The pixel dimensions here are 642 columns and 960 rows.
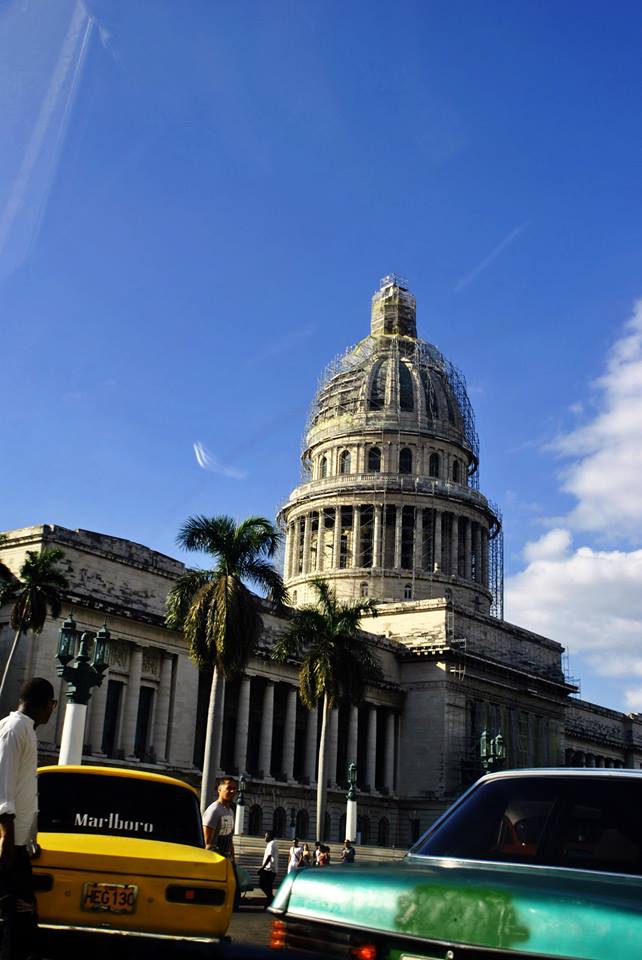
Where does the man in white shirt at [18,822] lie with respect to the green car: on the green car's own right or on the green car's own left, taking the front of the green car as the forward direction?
on the green car's own left

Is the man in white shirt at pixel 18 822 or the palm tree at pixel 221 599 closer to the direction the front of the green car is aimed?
the palm tree

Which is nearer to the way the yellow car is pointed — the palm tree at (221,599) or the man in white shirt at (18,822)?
the palm tree

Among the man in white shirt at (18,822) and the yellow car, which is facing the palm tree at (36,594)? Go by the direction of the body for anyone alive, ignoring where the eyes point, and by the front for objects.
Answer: the yellow car

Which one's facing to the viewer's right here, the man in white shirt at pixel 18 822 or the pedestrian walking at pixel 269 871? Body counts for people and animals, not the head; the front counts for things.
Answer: the man in white shirt

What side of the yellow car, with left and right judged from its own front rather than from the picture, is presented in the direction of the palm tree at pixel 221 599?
front

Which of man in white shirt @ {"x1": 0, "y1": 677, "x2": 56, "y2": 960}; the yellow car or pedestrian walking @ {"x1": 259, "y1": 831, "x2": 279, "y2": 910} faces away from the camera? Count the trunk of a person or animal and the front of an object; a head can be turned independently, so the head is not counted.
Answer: the yellow car

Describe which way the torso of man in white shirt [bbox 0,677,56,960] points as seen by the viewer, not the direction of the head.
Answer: to the viewer's right

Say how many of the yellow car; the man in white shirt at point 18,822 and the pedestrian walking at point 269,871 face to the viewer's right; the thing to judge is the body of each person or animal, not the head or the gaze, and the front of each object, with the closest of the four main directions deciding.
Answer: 1

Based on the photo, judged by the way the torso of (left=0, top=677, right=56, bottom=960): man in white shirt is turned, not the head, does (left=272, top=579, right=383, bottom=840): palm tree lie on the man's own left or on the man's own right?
on the man's own left

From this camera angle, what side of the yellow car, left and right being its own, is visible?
back
